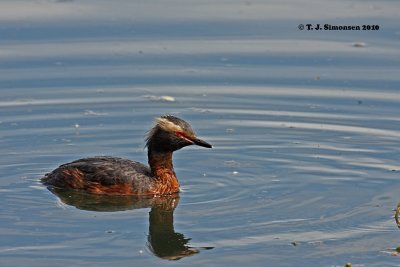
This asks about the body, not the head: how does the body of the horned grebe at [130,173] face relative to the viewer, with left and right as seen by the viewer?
facing to the right of the viewer

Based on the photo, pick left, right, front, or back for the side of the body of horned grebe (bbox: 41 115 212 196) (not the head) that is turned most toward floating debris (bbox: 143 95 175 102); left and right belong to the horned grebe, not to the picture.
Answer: left

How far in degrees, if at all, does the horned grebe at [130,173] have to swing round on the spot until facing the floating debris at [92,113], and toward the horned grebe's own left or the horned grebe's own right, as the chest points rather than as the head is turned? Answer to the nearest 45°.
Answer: approximately 90° to the horned grebe's own left

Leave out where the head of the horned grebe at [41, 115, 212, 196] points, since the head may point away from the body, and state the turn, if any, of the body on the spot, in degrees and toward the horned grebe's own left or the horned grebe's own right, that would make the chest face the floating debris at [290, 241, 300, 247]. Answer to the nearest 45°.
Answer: approximately 45° to the horned grebe's own right
